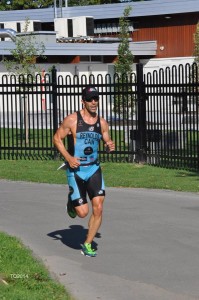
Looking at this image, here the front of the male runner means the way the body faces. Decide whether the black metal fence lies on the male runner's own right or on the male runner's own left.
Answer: on the male runner's own left

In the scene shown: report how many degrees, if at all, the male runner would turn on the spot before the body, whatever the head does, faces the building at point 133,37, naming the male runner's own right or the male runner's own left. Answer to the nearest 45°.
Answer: approximately 135° to the male runner's own left

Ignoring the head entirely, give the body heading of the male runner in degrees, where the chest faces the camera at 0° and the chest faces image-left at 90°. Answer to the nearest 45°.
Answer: approximately 315°
